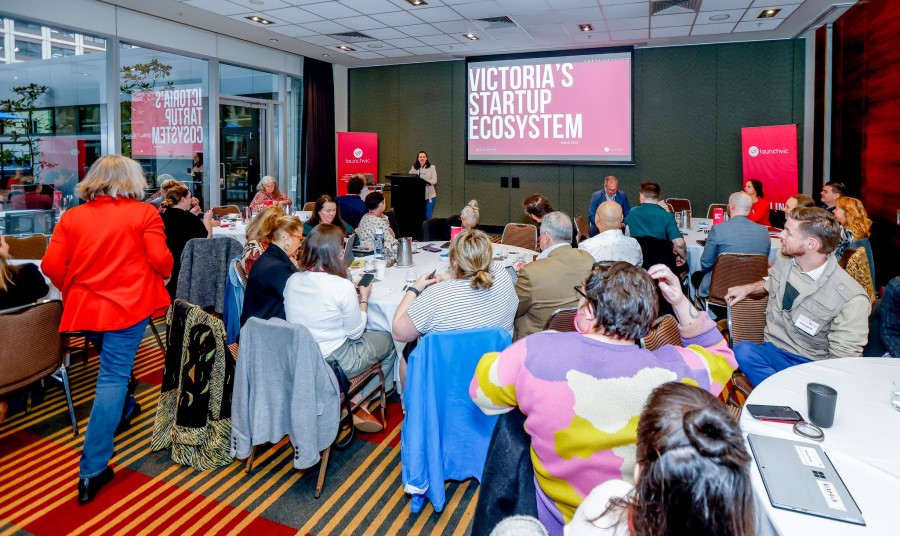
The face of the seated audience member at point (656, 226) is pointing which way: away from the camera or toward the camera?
away from the camera

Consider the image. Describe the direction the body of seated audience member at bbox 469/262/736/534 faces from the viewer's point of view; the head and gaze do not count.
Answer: away from the camera

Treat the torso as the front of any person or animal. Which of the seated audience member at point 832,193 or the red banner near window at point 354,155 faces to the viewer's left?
the seated audience member

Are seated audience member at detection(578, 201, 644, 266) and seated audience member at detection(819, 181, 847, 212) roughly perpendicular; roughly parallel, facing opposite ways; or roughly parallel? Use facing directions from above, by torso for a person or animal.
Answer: roughly perpendicular

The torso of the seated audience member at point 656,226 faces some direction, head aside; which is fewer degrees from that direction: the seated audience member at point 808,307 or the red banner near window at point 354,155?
the red banner near window

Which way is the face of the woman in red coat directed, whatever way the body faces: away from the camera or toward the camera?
away from the camera

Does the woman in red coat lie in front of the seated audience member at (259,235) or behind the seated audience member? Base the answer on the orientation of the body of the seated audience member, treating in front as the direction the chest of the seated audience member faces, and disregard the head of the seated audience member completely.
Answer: behind

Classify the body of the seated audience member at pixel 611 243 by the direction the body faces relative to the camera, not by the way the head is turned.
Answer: away from the camera

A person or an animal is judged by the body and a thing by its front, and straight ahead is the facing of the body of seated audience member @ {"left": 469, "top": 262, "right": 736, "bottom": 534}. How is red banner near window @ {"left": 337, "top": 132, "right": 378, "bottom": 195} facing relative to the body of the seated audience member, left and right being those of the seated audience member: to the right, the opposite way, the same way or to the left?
the opposite way

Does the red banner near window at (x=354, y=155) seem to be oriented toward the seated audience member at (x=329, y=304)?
yes

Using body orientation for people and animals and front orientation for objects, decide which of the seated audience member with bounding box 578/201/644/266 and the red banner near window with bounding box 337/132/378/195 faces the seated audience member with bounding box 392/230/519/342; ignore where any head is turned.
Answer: the red banner near window

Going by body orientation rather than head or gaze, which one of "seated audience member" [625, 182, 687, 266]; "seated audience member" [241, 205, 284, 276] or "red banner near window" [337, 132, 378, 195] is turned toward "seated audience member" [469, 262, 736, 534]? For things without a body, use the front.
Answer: the red banner near window
